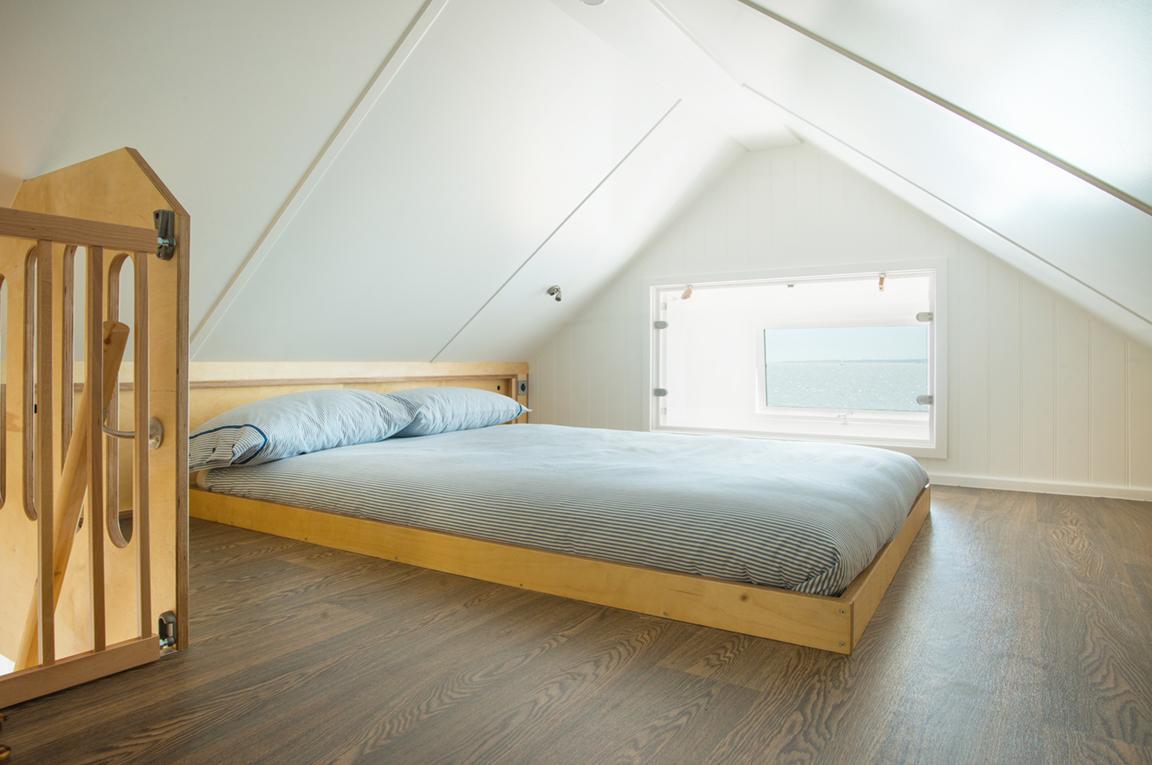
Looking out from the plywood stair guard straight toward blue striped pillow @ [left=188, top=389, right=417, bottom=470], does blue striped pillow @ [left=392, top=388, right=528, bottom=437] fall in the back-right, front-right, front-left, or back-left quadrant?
front-right

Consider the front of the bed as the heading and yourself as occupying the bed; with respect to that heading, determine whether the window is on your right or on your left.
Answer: on your left

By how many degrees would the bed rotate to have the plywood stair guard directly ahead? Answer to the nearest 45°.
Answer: approximately 135° to its right

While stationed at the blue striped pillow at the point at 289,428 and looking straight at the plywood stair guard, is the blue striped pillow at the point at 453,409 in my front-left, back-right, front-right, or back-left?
back-left

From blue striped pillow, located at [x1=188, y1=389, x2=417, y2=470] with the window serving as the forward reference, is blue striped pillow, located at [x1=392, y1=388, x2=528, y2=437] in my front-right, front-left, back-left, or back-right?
front-left

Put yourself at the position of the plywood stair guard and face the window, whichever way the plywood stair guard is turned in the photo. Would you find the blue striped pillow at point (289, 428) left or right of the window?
left

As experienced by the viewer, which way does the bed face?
facing the viewer and to the right of the viewer
